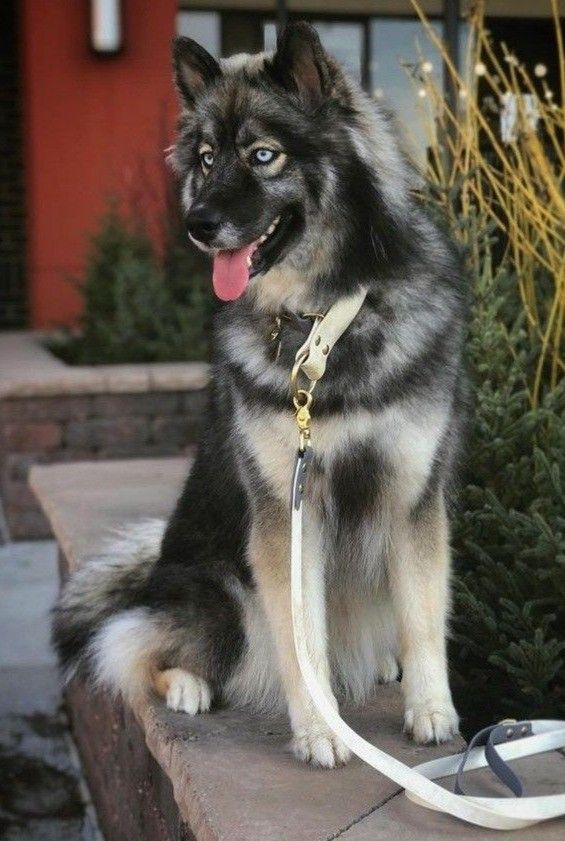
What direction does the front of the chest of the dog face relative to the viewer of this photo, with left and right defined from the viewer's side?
facing the viewer and to the right of the viewer

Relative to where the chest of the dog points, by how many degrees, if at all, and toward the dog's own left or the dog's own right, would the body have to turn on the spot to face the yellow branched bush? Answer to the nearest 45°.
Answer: approximately 90° to the dog's own left

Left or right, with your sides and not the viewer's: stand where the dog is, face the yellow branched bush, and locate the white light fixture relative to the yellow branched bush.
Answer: left

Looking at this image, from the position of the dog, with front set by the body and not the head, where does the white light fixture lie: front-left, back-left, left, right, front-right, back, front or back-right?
back-left
